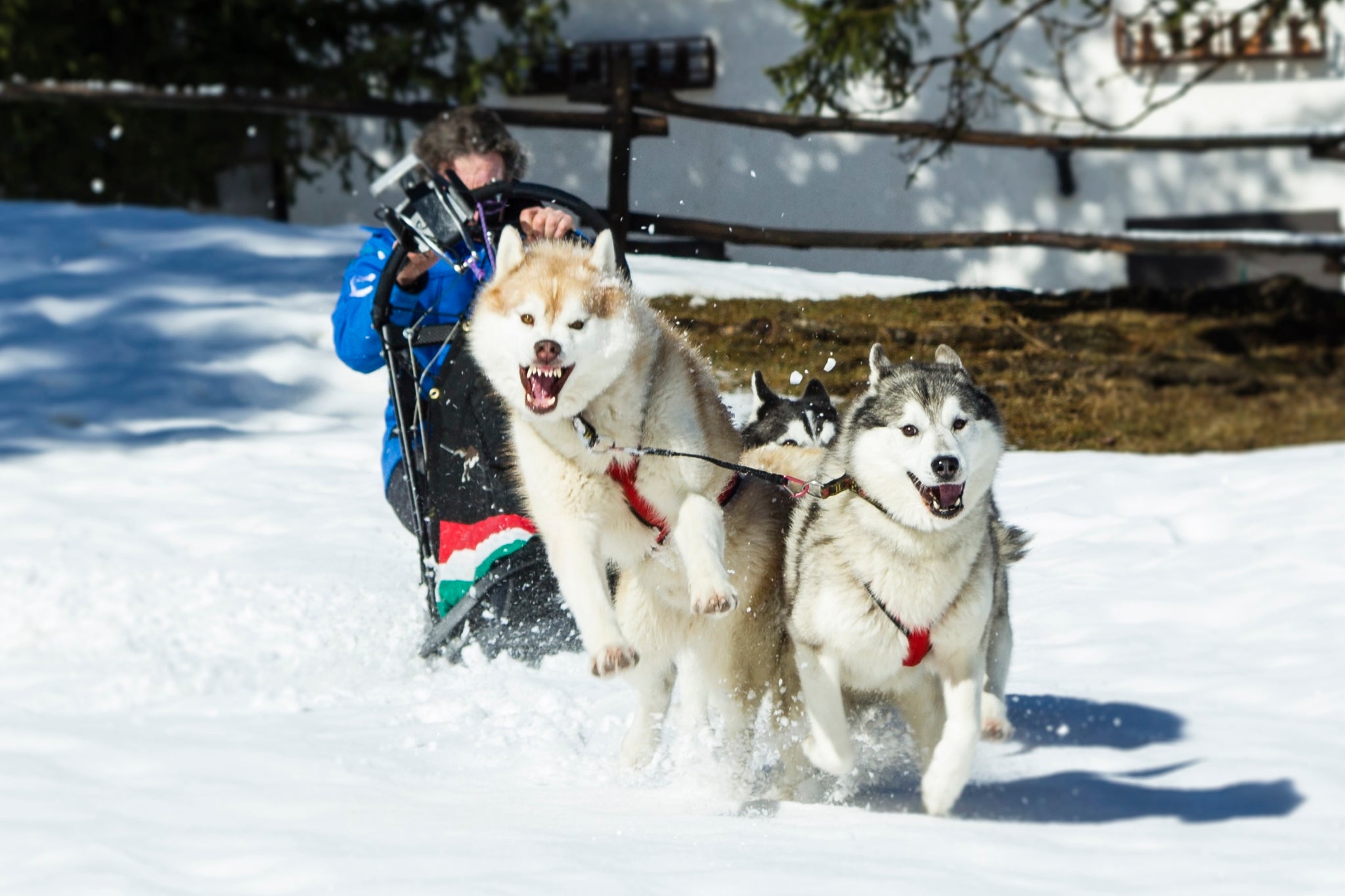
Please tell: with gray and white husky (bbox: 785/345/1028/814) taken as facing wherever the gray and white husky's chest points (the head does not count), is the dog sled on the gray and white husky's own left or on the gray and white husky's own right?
on the gray and white husky's own right

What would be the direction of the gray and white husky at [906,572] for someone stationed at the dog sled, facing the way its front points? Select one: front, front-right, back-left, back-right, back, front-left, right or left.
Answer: front-left

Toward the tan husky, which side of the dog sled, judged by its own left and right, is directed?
front

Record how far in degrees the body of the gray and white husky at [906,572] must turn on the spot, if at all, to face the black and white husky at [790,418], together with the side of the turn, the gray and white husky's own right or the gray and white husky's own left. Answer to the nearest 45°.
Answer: approximately 180°

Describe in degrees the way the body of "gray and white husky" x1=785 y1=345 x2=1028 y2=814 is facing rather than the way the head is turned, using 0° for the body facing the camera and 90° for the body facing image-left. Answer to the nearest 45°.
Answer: approximately 0°

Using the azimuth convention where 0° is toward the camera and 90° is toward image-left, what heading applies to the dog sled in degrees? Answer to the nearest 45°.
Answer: approximately 0°

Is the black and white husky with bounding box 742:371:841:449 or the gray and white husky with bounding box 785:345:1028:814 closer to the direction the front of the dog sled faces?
the gray and white husky

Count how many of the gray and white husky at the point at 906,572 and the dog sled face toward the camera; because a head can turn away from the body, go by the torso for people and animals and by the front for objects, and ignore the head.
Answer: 2

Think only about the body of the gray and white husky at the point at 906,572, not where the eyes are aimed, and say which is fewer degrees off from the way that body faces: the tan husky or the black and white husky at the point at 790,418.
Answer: the tan husky

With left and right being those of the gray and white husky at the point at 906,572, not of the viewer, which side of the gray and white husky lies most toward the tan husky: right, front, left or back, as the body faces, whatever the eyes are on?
right
